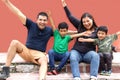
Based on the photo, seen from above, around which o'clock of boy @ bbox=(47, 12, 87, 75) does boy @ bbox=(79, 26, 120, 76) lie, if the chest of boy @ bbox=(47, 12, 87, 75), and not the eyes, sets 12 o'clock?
boy @ bbox=(79, 26, 120, 76) is roughly at 9 o'clock from boy @ bbox=(47, 12, 87, 75).

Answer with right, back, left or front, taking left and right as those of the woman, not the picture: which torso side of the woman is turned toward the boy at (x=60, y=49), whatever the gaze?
right

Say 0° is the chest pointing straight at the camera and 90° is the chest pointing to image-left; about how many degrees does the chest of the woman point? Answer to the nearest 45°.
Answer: approximately 0°

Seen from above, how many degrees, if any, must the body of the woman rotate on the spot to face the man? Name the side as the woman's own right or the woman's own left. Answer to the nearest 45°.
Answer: approximately 90° to the woman's own right

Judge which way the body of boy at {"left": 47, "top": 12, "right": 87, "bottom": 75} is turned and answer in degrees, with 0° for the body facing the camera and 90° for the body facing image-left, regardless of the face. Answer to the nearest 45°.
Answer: approximately 0°

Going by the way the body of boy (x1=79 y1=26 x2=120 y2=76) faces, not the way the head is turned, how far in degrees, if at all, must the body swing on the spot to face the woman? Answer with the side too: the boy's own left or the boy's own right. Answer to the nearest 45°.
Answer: approximately 90° to the boy's own right

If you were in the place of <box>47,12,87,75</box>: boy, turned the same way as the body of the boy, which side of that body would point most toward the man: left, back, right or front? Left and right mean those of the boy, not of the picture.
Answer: right

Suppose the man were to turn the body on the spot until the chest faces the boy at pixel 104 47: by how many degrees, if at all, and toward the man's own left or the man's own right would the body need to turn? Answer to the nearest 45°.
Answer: approximately 90° to the man's own left

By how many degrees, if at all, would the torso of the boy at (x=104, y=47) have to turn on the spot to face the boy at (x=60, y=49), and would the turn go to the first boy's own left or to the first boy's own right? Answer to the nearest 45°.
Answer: approximately 90° to the first boy's own right
